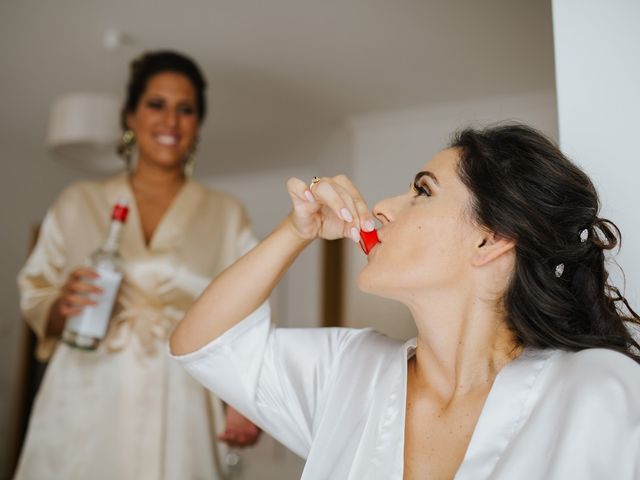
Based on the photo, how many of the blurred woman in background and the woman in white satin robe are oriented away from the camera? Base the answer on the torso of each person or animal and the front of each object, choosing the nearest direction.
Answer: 0

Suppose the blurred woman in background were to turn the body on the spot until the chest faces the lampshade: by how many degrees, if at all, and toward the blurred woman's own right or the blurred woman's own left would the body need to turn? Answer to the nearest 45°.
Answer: approximately 180°

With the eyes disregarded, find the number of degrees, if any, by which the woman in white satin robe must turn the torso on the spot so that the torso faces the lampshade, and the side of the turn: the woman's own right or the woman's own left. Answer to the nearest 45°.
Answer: approximately 90° to the woman's own right

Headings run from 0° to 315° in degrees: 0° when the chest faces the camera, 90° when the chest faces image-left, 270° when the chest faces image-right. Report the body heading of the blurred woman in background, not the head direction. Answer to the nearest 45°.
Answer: approximately 0°

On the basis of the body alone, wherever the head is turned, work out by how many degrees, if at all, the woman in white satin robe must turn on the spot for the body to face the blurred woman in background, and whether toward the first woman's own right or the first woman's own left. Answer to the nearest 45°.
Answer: approximately 90° to the first woman's own right

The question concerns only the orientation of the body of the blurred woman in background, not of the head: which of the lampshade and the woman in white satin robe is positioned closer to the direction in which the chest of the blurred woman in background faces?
the woman in white satin robe

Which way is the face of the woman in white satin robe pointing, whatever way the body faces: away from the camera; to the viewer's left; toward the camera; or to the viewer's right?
to the viewer's left

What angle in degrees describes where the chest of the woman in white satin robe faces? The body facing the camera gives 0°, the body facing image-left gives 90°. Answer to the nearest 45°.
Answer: approximately 45°

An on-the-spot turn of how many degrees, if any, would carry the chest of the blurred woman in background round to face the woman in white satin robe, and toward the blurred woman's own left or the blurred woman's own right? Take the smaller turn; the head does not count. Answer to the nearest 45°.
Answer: approximately 45° to the blurred woman's own left

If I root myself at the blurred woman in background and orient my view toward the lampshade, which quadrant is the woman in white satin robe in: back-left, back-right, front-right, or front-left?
back-right
